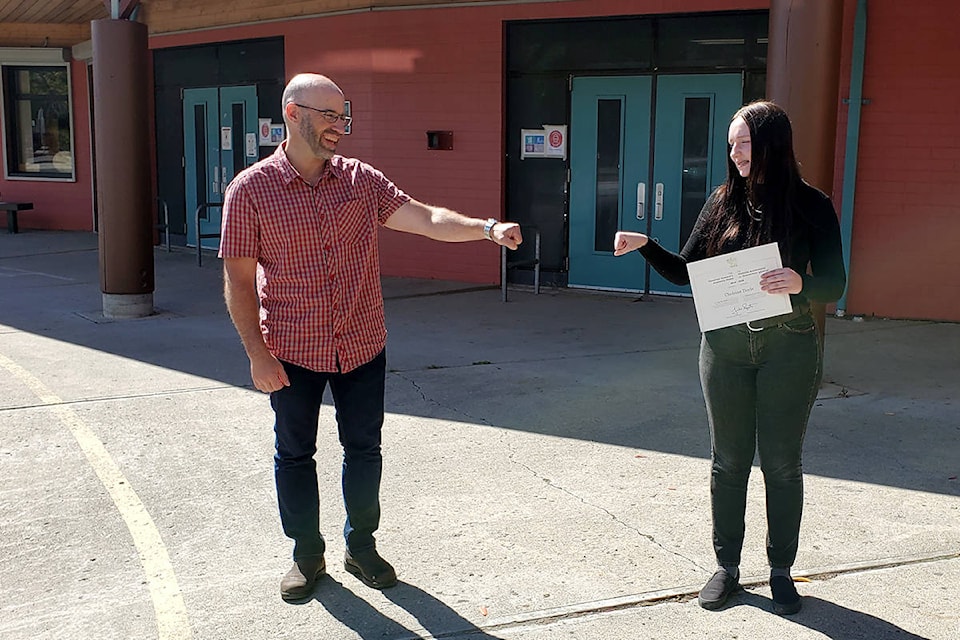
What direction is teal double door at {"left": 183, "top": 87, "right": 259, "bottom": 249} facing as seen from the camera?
toward the camera

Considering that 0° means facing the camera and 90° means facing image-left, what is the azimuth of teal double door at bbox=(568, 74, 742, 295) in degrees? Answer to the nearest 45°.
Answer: approximately 0°

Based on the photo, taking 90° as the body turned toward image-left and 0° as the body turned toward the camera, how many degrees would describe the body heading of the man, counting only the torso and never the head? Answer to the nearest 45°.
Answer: approximately 315°

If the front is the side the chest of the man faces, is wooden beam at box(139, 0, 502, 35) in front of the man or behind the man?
behind

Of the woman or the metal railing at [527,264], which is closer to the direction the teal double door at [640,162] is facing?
the woman

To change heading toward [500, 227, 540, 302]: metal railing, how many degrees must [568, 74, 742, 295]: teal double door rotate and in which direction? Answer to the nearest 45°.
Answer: approximately 90° to its right

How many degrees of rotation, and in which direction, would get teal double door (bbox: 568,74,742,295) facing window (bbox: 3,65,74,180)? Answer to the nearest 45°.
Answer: approximately 135° to its right

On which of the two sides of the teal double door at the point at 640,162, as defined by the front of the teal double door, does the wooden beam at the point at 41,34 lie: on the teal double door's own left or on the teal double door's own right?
on the teal double door's own right

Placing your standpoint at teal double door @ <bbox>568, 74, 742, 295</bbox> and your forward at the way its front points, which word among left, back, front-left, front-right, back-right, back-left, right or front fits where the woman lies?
front

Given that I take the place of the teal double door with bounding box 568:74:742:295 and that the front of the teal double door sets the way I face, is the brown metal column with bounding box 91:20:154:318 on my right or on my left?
on my right

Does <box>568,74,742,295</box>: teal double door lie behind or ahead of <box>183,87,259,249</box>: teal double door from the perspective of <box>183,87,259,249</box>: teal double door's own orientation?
ahead
